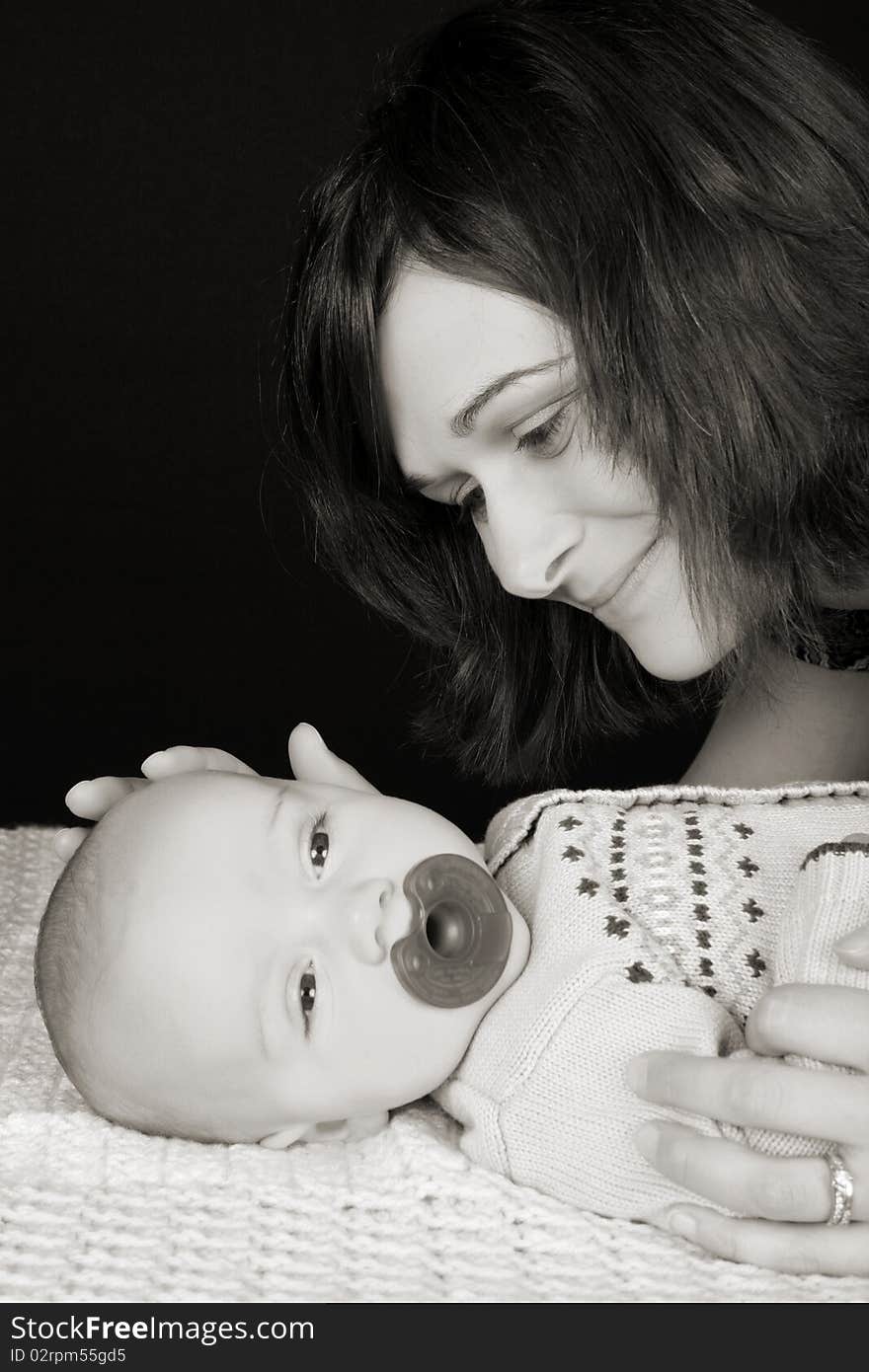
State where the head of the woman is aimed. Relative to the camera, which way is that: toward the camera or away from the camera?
toward the camera

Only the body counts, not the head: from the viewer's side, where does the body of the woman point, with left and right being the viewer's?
facing the viewer and to the left of the viewer
